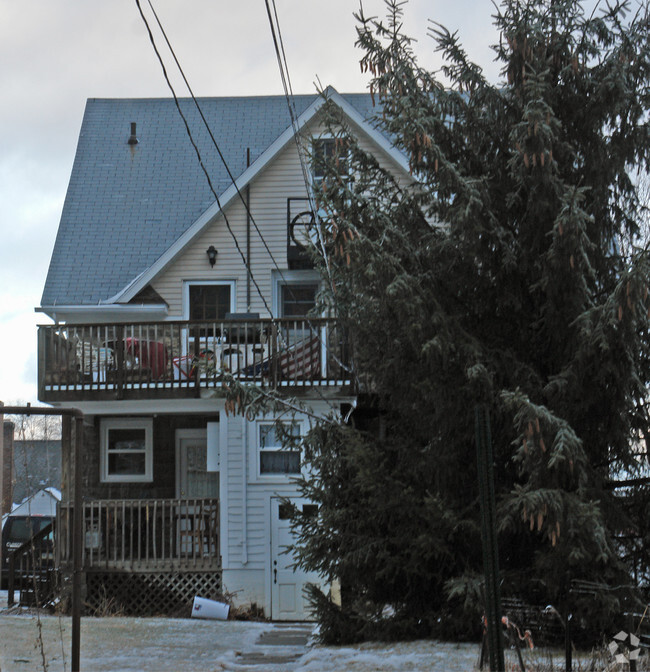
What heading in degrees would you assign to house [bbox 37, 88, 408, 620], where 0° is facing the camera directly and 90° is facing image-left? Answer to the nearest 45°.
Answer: approximately 0°

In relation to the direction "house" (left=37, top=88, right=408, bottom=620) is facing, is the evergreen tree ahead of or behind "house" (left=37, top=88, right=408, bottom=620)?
ahead

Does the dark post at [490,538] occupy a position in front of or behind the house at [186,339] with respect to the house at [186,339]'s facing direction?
in front
